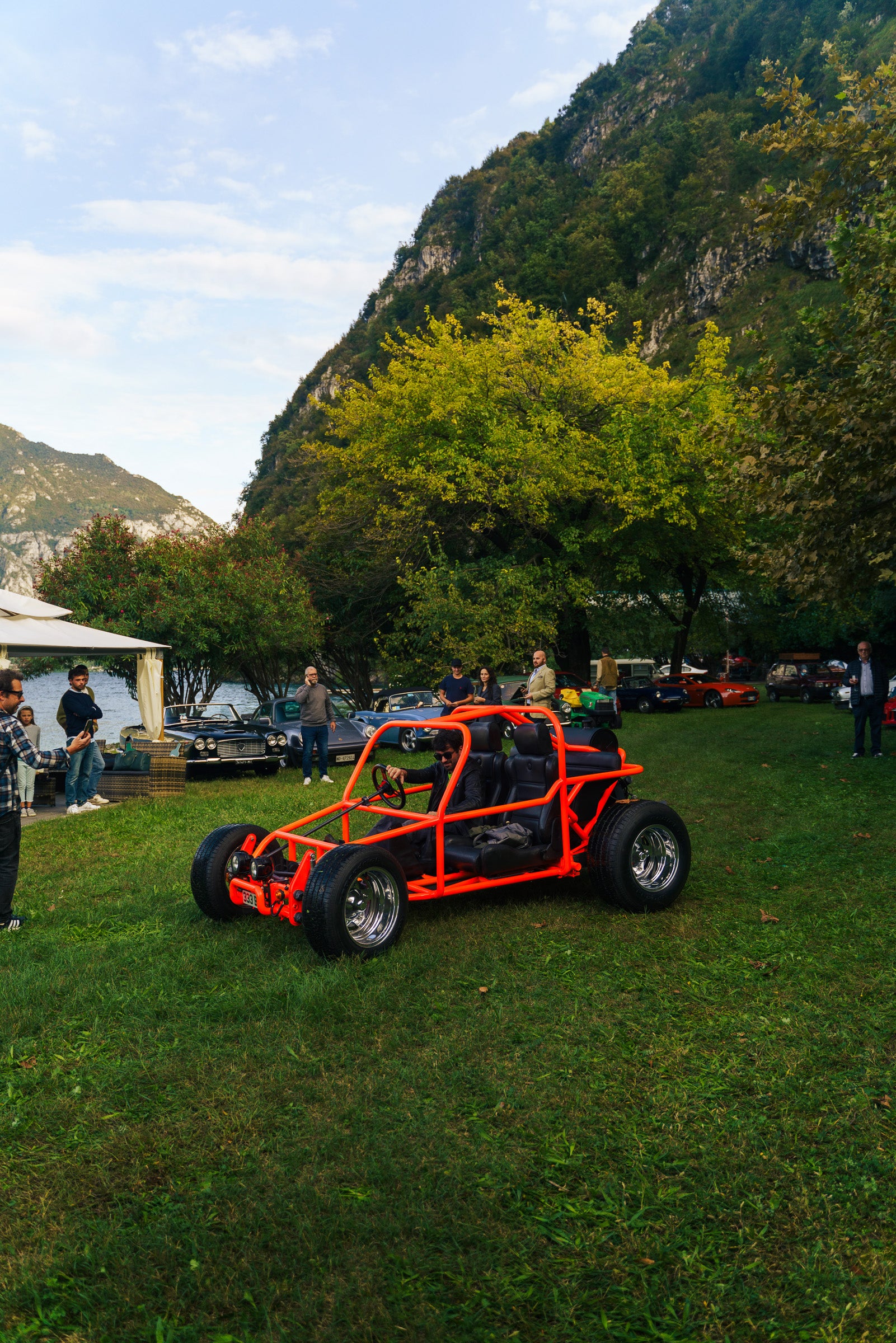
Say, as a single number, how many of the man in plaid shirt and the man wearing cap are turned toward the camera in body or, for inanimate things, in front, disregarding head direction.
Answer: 1

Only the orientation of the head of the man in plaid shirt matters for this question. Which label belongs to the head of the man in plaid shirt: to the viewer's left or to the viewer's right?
to the viewer's right

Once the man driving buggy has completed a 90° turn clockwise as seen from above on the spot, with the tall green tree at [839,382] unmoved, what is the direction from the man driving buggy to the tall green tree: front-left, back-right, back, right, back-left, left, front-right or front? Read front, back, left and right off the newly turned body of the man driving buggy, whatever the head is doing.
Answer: right

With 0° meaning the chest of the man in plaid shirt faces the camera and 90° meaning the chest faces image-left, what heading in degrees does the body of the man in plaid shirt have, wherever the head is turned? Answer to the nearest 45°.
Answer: approximately 270°

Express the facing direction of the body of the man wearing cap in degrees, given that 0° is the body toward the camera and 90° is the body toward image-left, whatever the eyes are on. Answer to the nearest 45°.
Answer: approximately 0°

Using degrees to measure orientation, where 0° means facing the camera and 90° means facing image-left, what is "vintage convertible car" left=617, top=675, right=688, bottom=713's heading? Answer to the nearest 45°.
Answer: approximately 315°

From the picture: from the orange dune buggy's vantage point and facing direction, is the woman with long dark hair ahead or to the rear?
to the rear

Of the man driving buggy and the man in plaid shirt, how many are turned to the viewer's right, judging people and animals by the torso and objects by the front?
1
